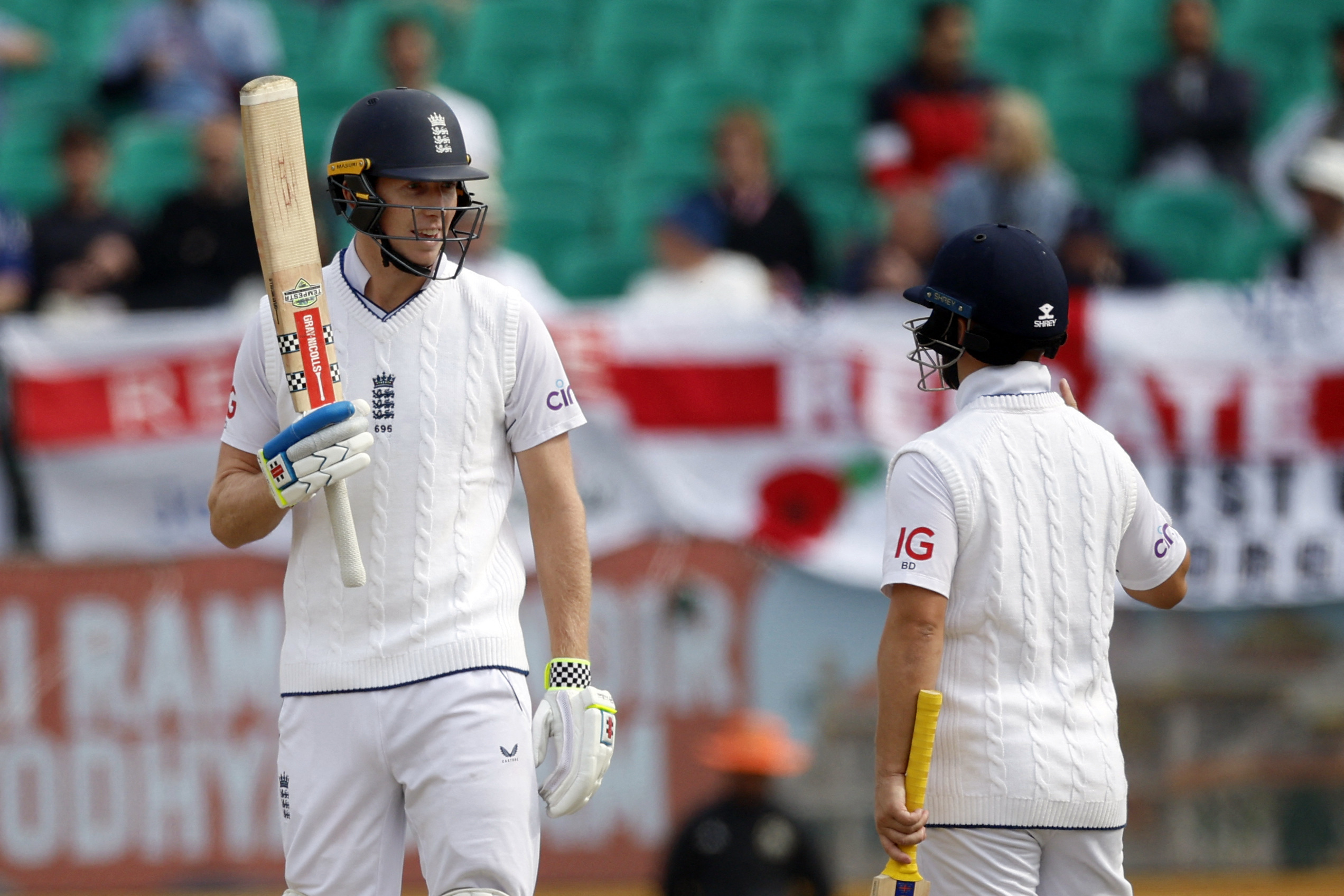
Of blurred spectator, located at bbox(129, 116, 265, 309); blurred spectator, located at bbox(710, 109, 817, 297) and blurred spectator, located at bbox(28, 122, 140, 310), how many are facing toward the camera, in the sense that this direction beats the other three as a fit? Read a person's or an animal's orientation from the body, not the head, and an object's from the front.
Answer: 3

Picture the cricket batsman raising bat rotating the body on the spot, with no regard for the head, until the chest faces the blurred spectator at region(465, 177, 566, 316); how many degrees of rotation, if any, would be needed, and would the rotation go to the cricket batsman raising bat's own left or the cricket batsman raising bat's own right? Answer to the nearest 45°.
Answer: approximately 180°

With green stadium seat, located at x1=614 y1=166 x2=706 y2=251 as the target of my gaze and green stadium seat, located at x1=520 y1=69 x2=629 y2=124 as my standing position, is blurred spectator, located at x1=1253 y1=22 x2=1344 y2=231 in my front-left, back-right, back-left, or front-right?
front-left

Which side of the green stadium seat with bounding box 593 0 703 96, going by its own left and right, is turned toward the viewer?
front

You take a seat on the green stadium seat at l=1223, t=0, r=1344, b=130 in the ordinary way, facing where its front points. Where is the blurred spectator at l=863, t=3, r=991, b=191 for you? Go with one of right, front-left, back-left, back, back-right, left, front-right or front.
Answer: front-right

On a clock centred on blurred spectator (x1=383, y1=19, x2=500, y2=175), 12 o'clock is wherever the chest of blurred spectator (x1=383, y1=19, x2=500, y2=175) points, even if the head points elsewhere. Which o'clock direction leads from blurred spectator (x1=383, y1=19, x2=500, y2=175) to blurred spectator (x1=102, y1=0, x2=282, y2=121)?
blurred spectator (x1=102, y1=0, x2=282, y2=121) is roughly at 4 o'clock from blurred spectator (x1=383, y1=19, x2=500, y2=175).

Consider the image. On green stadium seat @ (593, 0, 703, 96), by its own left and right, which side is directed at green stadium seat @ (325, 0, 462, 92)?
right

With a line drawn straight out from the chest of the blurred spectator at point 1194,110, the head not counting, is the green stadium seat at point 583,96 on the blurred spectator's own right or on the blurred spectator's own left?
on the blurred spectator's own right

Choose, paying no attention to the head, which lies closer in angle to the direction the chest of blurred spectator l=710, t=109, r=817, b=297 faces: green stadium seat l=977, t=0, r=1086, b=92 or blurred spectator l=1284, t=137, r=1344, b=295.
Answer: the blurred spectator

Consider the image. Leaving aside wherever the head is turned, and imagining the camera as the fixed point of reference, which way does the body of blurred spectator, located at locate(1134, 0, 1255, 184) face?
toward the camera

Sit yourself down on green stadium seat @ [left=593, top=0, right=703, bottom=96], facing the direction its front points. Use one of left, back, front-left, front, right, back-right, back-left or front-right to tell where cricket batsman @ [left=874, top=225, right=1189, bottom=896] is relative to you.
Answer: front

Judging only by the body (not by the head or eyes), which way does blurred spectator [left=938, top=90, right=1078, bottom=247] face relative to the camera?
toward the camera
